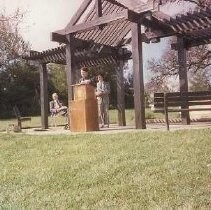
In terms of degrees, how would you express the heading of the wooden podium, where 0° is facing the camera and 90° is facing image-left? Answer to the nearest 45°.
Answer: approximately 45°

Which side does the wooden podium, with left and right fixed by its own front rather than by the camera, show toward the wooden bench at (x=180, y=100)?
left

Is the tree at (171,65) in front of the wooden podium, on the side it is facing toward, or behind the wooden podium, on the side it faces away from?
behind
